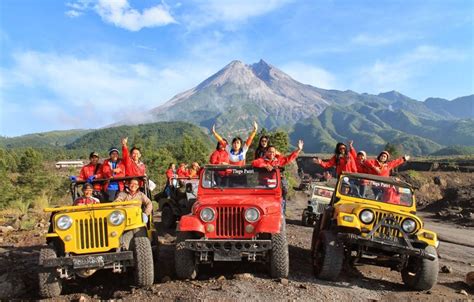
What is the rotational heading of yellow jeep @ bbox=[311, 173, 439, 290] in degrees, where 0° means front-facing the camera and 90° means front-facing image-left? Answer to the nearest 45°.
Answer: approximately 315°

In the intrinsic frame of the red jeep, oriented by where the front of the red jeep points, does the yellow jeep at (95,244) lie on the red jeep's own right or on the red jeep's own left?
on the red jeep's own right

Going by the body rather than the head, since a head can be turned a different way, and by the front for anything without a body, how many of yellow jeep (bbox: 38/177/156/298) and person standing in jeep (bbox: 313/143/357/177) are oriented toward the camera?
2

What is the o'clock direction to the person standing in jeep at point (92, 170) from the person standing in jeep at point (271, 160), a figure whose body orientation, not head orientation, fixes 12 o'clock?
the person standing in jeep at point (92, 170) is roughly at 3 o'clock from the person standing in jeep at point (271, 160).

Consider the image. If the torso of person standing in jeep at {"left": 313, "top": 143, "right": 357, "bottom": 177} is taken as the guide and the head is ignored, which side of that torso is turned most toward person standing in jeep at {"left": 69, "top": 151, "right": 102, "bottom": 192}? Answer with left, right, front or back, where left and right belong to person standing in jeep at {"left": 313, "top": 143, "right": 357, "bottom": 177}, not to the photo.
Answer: right

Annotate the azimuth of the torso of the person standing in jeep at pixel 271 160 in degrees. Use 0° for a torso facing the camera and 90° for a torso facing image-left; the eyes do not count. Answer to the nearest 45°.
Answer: approximately 0°

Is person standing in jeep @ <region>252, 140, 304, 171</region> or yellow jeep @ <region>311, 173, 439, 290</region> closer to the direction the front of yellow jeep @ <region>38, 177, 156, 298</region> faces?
the yellow jeep

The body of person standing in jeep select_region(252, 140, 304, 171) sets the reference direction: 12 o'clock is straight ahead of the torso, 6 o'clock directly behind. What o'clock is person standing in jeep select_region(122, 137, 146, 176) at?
person standing in jeep select_region(122, 137, 146, 176) is roughly at 3 o'clock from person standing in jeep select_region(252, 140, 304, 171).

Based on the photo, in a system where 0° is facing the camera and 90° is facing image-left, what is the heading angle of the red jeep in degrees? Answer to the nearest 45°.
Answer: approximately 0°

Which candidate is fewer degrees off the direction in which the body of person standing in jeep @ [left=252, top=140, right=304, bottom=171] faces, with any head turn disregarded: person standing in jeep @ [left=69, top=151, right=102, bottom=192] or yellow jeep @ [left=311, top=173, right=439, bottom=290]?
the yellow jeep
